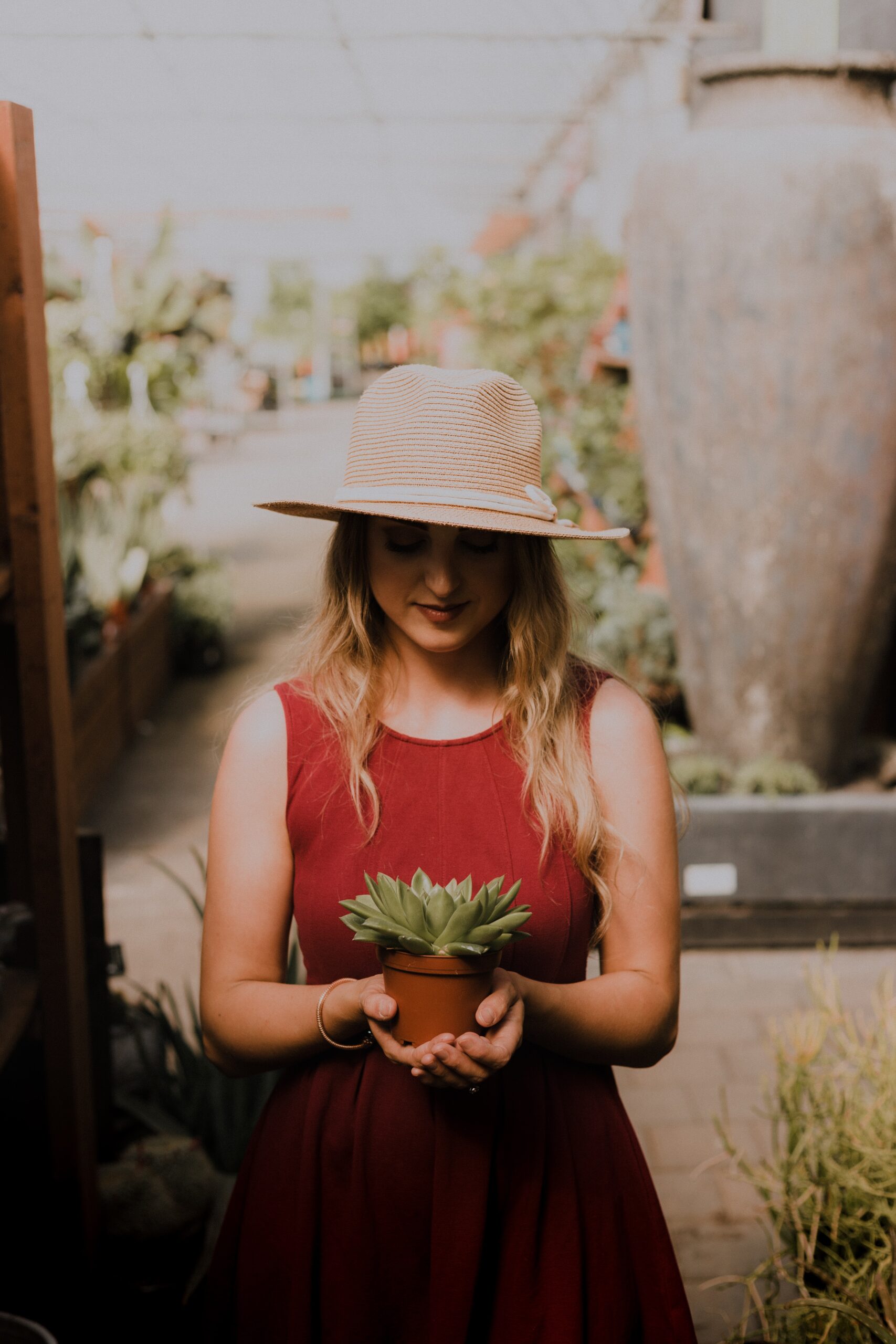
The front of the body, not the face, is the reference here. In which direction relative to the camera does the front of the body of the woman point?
toward the camera

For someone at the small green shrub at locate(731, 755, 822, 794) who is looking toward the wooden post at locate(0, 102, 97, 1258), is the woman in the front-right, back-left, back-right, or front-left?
front-left

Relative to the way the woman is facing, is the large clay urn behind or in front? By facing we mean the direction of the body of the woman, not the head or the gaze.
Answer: behind

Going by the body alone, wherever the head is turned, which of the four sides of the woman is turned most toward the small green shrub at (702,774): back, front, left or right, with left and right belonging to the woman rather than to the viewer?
back

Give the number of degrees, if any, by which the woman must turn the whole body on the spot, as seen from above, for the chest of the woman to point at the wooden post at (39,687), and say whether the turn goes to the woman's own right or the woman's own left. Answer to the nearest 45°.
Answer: approximately 135° to the woman's own right

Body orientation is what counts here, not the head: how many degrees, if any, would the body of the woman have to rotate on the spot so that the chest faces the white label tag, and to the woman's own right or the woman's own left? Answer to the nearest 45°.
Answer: approximately 180°

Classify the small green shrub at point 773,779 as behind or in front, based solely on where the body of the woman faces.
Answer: behind

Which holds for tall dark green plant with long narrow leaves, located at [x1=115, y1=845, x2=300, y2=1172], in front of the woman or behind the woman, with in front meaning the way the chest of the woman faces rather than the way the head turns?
behind

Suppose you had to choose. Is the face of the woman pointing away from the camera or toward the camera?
toward the camera
